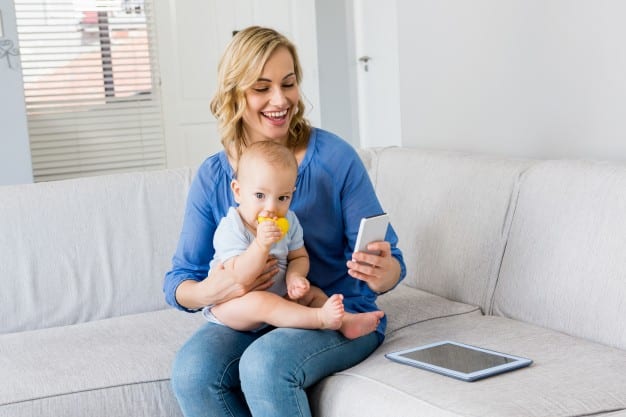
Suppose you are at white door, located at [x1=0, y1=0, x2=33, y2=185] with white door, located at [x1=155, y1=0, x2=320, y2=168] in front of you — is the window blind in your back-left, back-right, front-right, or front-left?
front-left

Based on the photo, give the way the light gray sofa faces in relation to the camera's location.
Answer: facing the viewer

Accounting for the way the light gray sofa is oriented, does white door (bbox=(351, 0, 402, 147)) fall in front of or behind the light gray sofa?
behind

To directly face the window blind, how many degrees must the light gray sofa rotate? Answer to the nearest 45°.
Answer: approximately 135° to its right

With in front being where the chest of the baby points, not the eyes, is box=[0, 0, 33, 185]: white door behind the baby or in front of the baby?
behind

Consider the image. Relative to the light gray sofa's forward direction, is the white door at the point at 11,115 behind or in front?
behind

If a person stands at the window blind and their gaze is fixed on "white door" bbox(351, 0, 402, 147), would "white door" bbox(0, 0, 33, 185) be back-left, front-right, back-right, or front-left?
back-right

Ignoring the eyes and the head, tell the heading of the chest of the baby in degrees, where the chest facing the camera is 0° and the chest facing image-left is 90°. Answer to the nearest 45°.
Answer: approximately 315°

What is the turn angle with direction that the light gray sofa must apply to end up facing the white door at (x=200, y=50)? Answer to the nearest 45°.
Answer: approximately 180°

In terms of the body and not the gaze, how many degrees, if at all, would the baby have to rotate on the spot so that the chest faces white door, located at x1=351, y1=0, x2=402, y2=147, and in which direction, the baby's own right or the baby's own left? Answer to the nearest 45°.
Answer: approximately 135° to the baby's own left
